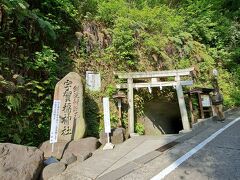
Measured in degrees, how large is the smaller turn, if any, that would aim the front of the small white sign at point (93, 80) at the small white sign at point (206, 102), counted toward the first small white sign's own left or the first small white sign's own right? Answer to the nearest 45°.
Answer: approximately 90° to the first small white sign's own left

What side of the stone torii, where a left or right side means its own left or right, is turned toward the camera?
front

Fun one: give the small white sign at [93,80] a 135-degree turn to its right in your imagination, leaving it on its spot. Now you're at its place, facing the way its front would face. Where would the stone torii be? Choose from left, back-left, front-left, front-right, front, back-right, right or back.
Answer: back-right

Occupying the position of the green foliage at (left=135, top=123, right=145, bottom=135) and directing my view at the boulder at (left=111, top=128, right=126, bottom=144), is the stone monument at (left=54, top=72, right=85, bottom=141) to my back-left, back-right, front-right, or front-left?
front-right

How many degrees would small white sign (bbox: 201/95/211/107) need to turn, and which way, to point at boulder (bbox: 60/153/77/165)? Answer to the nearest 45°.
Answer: approximately 45° to its right

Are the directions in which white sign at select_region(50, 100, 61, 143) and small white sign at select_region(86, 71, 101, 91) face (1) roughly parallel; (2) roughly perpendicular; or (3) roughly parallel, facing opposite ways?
roughly parallel

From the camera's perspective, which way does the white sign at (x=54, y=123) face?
toward the camera

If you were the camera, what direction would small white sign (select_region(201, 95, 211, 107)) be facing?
facing the viewer

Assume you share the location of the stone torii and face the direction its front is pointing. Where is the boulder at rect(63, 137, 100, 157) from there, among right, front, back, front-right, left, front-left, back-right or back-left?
front-right

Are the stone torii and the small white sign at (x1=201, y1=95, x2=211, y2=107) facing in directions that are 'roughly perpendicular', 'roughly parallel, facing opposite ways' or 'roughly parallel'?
roughly parallel

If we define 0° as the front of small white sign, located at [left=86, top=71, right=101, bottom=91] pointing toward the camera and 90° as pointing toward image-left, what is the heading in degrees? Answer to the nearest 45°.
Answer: approximately 0°
